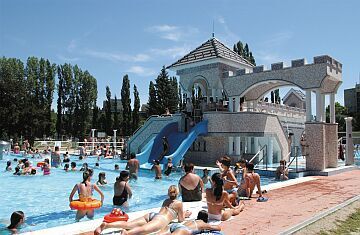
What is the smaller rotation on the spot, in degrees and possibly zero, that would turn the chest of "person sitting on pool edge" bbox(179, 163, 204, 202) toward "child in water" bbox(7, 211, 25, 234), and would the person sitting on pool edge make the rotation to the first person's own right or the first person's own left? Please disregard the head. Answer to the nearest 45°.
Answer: approximately 135° to the first person's own left

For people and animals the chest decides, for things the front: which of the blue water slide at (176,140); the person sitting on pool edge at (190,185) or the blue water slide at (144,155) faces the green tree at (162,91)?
the person sitting on pool edge

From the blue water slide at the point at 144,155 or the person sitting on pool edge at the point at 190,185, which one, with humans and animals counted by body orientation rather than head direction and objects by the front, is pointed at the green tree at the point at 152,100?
the person sitting on pool edge

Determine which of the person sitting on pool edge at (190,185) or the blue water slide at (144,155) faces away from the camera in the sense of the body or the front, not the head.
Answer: the person sitting on pool edge

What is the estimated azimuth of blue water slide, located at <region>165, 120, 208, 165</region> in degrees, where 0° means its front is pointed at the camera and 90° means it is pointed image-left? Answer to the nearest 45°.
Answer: approximately 45°

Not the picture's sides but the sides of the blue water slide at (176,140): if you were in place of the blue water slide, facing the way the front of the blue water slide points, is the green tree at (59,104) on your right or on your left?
on your right

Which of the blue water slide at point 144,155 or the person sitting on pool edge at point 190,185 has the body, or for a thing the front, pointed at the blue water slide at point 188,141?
the person sitting on pool edge
